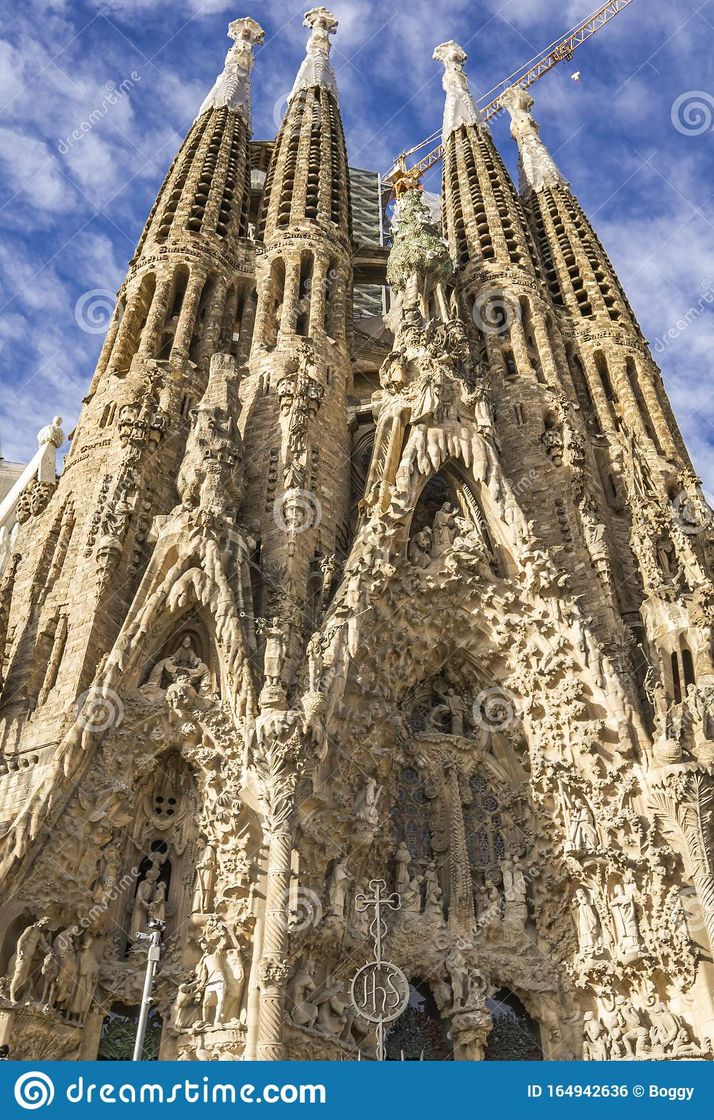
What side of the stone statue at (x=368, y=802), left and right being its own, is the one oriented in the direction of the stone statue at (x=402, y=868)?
left

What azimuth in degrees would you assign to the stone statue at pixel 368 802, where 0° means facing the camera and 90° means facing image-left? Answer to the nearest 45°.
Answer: approximately 315°

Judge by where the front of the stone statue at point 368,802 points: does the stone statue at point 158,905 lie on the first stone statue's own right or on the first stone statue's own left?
on the first stone statue's own right

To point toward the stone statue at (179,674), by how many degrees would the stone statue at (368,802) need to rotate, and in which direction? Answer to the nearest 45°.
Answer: approximately 90° to its right

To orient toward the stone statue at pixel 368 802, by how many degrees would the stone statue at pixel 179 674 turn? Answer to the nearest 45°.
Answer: approximately 90° to its left

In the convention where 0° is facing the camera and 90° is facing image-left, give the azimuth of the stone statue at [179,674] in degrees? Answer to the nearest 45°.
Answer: approximately 0°

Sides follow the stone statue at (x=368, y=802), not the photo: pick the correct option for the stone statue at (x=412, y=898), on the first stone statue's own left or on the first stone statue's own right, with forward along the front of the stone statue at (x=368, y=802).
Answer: on the first stone statue's own left
